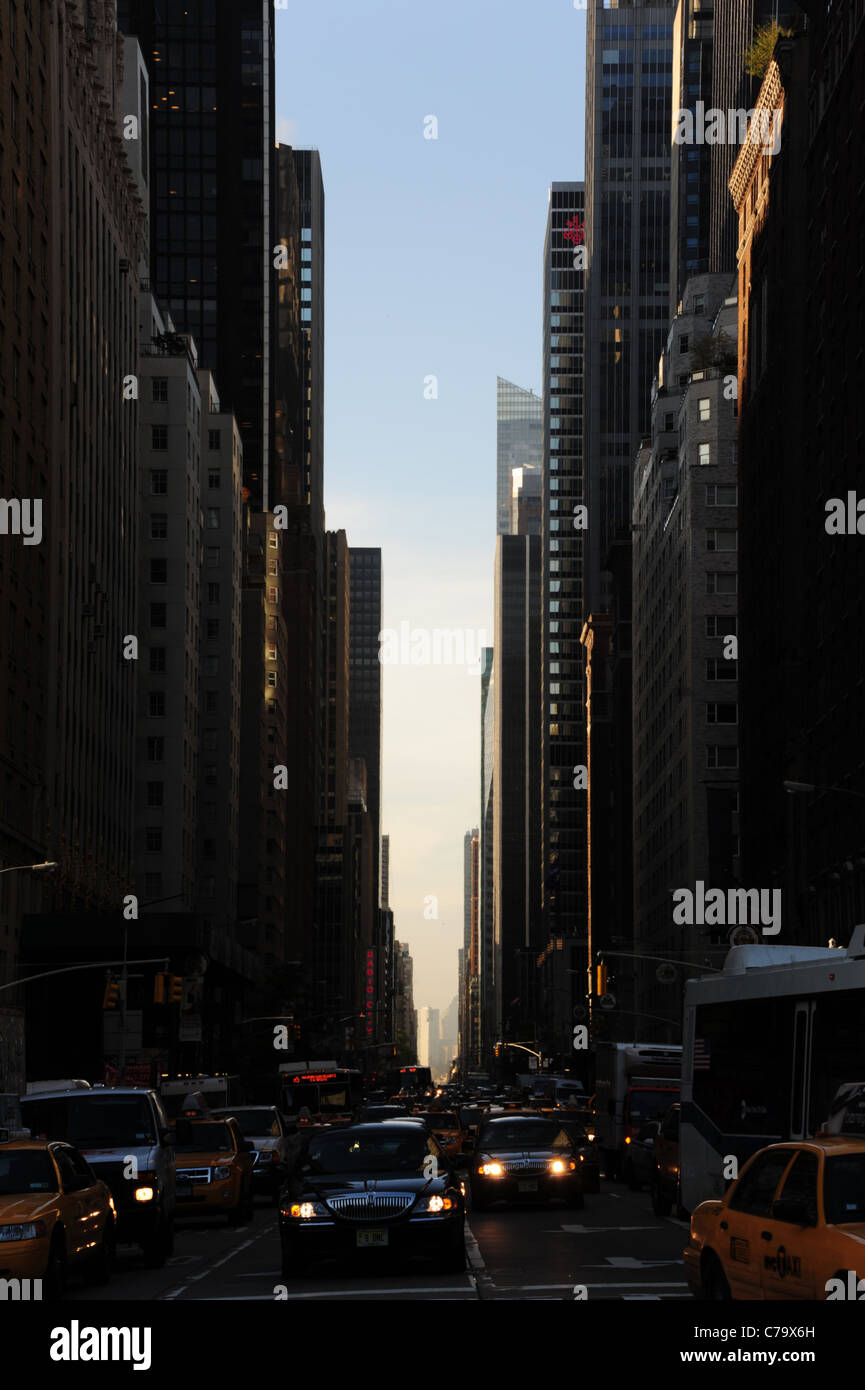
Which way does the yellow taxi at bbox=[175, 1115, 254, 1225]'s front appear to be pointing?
toward the camera

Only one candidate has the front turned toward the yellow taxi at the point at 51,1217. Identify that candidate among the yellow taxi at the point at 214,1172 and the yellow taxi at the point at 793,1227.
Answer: the yellow taxi at the point at 214,1172

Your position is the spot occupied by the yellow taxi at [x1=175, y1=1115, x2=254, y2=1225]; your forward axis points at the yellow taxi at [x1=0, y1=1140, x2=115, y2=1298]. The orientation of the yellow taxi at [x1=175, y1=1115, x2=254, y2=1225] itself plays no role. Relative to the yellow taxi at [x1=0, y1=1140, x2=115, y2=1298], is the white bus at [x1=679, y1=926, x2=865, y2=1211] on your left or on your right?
left

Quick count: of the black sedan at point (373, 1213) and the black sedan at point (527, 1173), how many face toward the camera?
2

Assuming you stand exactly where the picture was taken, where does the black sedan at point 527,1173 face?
facing the viewer

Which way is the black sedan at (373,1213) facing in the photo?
toward the camera

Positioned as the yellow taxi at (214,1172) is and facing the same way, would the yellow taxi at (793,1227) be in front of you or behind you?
in front

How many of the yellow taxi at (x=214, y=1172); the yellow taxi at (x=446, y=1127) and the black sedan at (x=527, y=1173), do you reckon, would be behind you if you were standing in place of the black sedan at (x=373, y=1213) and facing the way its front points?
3

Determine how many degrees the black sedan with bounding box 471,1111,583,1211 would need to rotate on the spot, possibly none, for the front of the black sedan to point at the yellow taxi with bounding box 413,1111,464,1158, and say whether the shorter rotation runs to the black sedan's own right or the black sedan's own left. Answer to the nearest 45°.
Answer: approximately 180°

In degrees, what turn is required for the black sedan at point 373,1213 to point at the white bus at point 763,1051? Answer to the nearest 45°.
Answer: approximately 135° to its left

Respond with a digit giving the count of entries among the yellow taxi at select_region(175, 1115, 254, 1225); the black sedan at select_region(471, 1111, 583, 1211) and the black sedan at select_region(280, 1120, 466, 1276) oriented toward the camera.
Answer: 3

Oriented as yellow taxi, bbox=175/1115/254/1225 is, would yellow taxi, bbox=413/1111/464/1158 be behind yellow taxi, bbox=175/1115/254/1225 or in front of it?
behind

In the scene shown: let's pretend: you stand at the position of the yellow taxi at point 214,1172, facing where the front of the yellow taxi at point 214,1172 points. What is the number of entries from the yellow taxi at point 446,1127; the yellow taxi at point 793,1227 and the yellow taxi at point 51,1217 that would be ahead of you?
2

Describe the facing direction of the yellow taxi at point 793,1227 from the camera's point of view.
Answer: facing the viewer and to the right of the viewer

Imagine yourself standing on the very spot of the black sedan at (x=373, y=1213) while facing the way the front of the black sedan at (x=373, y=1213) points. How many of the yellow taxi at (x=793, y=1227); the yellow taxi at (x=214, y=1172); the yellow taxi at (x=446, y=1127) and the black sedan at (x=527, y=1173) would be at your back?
3
